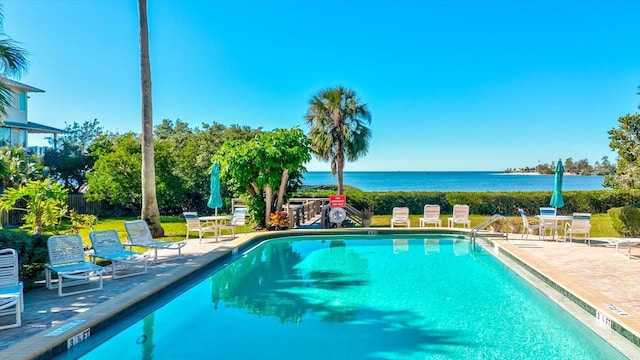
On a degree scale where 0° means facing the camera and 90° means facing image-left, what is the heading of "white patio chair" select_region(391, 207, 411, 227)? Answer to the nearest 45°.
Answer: approximately 0°

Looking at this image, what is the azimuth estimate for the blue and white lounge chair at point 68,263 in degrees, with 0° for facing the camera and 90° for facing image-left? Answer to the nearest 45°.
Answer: approximately 315°

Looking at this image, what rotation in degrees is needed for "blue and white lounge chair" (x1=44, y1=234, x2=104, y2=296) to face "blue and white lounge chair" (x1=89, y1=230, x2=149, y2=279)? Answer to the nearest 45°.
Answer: approximately 90° to its left

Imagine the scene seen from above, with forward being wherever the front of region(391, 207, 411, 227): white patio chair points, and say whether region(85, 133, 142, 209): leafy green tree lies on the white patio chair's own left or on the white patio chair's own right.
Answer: on the white patio chair's own right

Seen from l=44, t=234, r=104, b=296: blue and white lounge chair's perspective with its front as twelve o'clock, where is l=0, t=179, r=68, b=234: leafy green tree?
The leafy green tree is roughly at 7 o'clock from the blue and white lounge chair.

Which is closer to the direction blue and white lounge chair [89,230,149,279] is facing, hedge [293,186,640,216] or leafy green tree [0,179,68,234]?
the hedge

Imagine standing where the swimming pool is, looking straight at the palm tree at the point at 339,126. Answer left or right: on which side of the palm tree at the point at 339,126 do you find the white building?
left

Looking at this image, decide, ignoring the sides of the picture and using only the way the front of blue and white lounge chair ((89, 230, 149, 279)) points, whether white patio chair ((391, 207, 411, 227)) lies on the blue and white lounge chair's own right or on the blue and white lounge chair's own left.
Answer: on the blue and white lounge chair's own left
